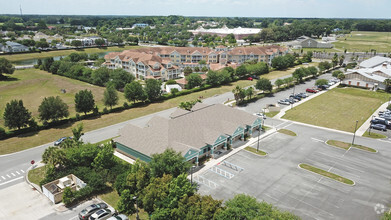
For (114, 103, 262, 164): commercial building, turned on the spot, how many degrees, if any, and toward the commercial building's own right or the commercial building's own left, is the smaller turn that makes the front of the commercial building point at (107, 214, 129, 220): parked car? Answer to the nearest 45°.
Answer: approximately 45° to the commercial building's own right

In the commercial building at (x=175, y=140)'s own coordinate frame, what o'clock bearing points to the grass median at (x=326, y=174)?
The grass median is roughly at 11 o'clock from the commercial building.

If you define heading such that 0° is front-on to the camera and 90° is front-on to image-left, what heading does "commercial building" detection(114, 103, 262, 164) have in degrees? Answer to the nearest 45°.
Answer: approximately 315°

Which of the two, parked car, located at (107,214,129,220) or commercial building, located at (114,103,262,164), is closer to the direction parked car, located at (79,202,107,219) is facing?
the commercial building

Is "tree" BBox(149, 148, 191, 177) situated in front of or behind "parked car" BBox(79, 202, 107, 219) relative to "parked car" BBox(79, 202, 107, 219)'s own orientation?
in front

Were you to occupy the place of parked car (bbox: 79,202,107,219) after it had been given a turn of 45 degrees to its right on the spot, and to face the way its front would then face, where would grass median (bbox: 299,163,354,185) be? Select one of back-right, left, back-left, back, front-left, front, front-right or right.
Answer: front

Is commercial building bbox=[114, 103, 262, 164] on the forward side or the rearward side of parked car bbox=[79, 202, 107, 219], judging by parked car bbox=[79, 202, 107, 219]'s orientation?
on the forward side

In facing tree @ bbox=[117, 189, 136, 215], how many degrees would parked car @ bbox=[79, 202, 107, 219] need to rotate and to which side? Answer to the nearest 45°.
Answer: approximately 45° to its right

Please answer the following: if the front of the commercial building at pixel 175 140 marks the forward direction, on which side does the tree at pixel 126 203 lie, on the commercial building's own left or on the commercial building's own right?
on the commercial building's own right

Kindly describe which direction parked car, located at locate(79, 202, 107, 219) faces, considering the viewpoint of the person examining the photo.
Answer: facing away from the viewer and to the right of the viewer

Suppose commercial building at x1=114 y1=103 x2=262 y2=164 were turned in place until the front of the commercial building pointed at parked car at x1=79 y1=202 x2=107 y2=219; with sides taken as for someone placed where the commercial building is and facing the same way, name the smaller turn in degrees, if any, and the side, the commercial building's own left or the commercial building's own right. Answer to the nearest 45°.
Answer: approximately 90° to the commercial building's own right

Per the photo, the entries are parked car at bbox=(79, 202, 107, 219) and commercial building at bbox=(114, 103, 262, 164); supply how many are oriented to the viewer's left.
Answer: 0

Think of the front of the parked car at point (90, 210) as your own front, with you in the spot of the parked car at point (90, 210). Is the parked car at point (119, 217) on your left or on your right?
on your right
